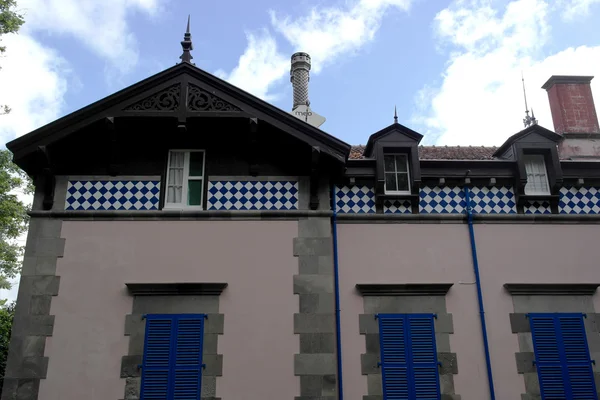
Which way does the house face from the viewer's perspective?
toward the camera

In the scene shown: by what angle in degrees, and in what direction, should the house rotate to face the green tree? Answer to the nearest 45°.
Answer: approximately 90° to its right
